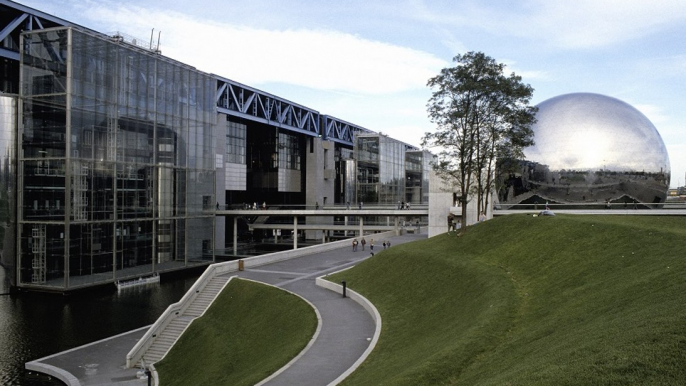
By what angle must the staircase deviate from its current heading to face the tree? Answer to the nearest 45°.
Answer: approximately 135° to its left

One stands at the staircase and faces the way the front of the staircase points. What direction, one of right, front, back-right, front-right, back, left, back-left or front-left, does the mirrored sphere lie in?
back-left

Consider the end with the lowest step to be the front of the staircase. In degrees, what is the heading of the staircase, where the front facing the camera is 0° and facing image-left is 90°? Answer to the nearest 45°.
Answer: approximately 45°
